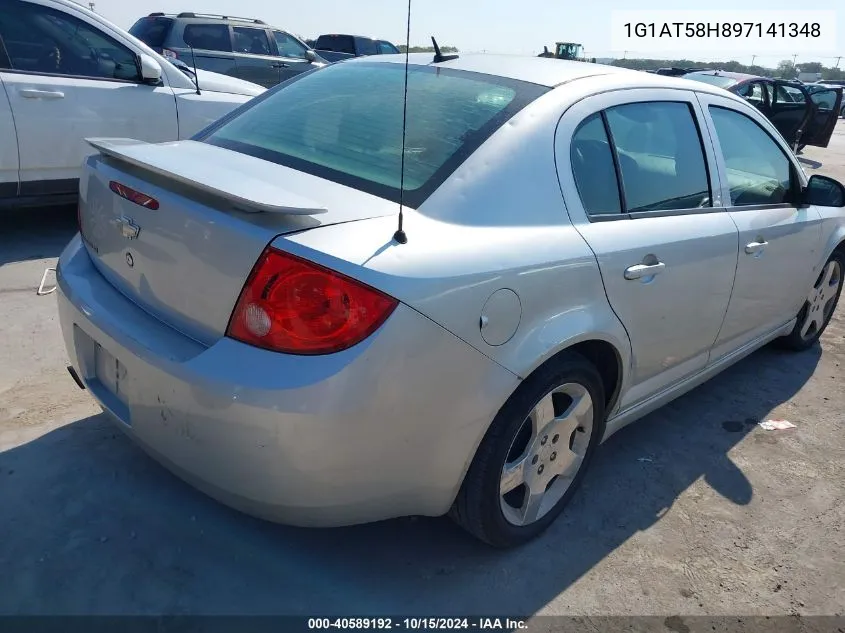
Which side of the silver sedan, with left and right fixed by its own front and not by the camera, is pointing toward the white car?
left

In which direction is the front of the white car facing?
to the viewer's right

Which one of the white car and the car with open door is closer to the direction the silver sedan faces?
the car with open door

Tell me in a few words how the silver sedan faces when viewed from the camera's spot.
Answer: facing away from the viewer and to the right of the viewer

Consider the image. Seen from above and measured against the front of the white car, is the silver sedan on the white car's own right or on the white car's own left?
on the white car's own right
